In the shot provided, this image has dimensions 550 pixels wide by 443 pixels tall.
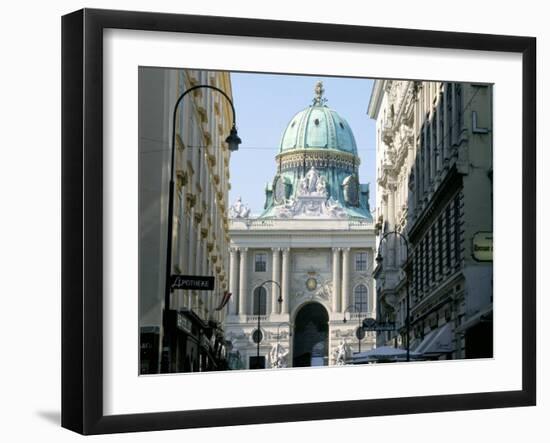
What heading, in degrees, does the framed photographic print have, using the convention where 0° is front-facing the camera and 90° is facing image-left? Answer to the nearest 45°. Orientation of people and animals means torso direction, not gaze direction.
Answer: approximately 315°
